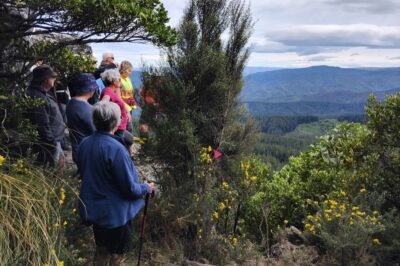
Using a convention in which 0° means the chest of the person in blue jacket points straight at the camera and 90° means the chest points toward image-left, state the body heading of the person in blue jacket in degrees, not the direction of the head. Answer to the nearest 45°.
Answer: approximately 225°

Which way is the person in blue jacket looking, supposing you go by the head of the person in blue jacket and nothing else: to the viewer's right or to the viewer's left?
to the viewer's right
